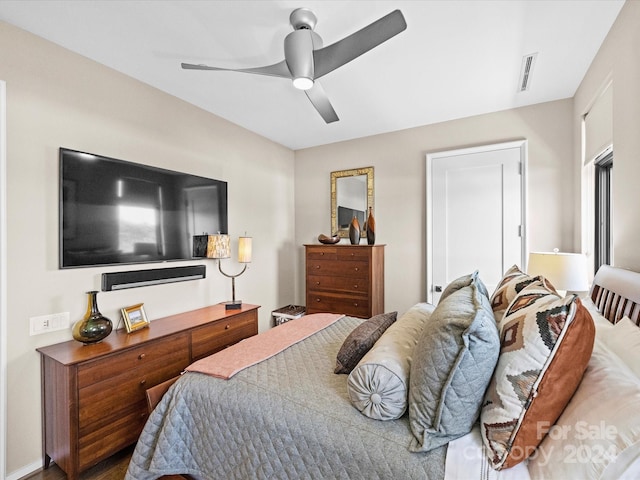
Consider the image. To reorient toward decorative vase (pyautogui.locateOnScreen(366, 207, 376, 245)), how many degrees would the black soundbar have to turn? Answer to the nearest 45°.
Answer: approximately 45° to its left

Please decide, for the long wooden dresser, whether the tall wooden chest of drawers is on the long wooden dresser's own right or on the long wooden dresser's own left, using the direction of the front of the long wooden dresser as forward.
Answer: on the long wooden dresser's own left

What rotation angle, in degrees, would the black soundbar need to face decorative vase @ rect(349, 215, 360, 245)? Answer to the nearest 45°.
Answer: approximately 45° to its left

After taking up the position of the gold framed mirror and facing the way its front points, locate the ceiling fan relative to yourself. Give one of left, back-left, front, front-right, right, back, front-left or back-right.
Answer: front-left

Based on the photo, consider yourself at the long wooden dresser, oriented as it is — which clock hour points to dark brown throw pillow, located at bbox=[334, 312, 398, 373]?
The dark brown throw pillow is roughly at 12 o'clock from the long wooden dresser.

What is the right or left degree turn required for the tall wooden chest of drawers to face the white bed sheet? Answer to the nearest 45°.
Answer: approximately 45° to its left

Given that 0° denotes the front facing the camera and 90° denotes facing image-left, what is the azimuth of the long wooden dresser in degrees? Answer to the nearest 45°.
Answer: approximately 315°

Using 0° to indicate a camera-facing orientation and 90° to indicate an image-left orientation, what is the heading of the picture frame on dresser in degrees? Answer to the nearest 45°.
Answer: approximately 315°

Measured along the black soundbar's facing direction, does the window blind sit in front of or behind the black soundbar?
in front

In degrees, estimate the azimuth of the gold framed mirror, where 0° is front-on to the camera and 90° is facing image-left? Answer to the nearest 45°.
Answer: approximately 45°

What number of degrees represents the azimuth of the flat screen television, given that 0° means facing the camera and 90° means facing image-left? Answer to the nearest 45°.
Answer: approximately 315°

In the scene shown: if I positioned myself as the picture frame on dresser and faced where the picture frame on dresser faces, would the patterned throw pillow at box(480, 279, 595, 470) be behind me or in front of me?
in front
